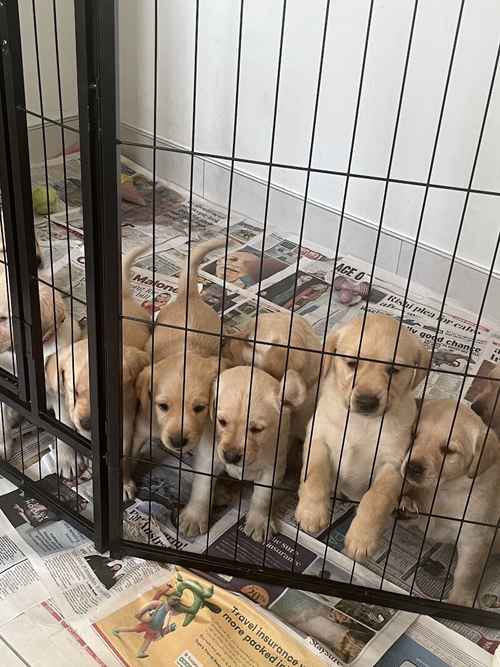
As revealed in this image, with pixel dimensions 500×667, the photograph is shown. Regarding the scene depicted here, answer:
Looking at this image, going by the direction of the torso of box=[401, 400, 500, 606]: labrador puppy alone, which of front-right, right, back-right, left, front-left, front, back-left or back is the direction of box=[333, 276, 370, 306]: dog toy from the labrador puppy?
right

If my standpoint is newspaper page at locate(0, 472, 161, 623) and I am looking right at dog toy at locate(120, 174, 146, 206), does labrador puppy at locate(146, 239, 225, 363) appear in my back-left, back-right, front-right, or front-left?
front-right

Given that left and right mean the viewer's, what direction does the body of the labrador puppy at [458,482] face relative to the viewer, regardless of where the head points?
facing the viewer and to the left of the viewer

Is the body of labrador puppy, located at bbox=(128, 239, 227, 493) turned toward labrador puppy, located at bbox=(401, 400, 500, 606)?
no

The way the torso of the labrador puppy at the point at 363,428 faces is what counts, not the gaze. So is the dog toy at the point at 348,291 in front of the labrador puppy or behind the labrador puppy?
behind

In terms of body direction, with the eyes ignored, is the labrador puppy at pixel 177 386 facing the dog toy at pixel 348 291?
no

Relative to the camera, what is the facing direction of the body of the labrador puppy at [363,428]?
toward the camera

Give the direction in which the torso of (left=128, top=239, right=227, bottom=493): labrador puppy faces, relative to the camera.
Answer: toward the camera

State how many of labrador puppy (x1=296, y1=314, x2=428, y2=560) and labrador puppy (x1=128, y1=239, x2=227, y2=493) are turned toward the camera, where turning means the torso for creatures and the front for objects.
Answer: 2

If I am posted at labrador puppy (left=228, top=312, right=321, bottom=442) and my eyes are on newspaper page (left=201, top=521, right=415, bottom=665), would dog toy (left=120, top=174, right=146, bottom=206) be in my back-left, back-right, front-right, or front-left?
back-right
